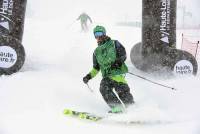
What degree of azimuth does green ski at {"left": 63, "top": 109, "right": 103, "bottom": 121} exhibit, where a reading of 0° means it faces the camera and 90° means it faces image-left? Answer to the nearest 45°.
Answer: approximately 90°

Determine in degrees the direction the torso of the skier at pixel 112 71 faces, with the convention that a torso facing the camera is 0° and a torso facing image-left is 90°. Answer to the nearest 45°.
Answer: approximately 45°
